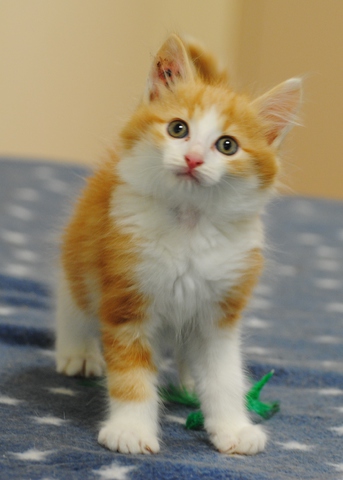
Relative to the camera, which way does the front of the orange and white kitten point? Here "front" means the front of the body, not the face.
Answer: toward the camera
